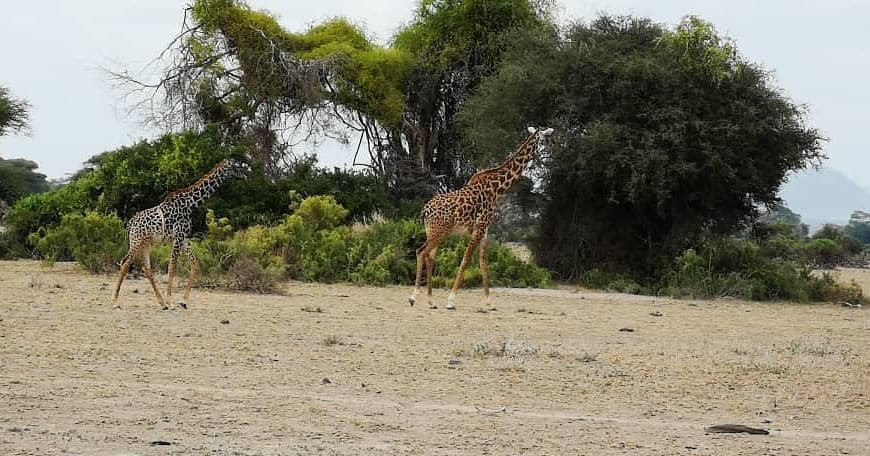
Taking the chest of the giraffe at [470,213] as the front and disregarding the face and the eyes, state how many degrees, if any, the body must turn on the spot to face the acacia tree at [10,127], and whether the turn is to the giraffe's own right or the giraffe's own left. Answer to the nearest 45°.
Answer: approximately 135° to the giraffe's own left

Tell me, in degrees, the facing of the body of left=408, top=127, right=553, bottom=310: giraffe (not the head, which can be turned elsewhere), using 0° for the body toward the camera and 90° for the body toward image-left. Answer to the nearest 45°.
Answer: approximately 270°

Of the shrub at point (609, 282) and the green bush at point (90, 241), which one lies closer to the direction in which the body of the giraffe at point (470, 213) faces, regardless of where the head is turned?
the shrub

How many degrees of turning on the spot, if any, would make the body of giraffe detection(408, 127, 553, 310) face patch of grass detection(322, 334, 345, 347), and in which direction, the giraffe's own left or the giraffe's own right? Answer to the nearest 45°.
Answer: approximately 90° to the giraffe's own right

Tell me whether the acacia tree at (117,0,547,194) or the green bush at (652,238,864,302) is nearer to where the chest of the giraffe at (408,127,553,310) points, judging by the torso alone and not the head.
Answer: the green bush

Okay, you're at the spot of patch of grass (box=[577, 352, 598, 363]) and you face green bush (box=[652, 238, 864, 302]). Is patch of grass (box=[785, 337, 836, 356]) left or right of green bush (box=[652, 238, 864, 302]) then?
right

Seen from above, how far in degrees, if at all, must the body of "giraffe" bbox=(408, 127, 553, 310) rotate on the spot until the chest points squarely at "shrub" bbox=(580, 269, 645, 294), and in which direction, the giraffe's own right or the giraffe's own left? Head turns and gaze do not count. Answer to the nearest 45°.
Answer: approximately 45° to the giraffe's own left

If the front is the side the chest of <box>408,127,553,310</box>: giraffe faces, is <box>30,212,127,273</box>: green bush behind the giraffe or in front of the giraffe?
behind

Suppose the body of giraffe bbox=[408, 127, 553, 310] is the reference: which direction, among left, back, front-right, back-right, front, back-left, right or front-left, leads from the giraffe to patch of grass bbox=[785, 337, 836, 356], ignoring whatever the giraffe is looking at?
front-right

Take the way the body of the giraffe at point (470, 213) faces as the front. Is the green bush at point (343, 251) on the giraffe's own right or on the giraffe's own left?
on the giraffe's own left
